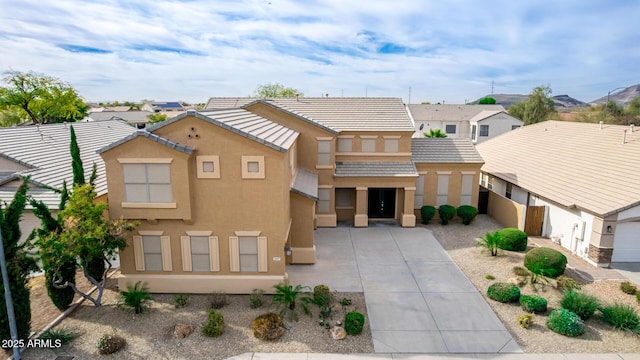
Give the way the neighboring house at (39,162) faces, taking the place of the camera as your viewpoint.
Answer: facing the viewer

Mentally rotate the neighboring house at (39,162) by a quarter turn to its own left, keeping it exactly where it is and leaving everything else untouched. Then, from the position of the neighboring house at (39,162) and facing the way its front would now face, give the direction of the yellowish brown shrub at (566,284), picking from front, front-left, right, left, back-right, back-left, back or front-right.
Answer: front-right

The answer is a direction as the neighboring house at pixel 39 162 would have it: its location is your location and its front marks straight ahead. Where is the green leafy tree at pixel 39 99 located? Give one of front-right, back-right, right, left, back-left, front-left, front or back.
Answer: back

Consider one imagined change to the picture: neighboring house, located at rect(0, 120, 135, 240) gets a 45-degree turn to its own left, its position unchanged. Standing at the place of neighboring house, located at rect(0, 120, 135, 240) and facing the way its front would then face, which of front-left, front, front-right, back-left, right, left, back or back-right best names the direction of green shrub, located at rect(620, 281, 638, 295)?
front

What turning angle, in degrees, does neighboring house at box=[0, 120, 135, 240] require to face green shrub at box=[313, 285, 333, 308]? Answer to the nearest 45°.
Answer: approximately 45° to its left

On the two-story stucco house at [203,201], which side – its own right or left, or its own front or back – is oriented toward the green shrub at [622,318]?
left

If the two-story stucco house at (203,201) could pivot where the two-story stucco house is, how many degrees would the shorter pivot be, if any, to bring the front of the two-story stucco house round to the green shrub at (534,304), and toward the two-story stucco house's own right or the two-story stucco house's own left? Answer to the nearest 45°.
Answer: approximately 90° to the two-story stucco house's own left

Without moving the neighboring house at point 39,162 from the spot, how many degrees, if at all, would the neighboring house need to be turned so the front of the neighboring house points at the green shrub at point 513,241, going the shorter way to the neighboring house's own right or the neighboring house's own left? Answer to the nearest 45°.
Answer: approximately 45° to the neighboring house's own left

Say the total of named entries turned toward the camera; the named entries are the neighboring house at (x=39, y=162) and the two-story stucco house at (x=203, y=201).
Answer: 2

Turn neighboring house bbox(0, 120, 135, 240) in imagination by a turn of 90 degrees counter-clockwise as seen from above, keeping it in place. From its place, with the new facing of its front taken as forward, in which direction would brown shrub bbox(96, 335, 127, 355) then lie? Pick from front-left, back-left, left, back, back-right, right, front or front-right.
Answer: right

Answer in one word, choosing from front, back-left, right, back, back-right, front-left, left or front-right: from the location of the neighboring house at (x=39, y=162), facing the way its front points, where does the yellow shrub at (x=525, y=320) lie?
front-left

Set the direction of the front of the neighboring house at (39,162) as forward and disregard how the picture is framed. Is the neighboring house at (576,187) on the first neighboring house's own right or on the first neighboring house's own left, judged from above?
on the first neighboring house's own left

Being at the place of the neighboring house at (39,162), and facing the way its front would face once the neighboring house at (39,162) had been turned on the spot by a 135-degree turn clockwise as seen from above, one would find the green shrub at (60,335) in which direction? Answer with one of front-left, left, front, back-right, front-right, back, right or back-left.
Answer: back-left

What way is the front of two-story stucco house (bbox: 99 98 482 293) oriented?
toward the camera

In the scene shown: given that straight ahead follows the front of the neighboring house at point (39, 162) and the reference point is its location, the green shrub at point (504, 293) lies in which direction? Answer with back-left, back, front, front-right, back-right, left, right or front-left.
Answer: front-left

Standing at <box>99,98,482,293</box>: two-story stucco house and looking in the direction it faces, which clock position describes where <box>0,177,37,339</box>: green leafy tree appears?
The green leafy tree is roughly at 2 o'clock from the two-story stucco house.
